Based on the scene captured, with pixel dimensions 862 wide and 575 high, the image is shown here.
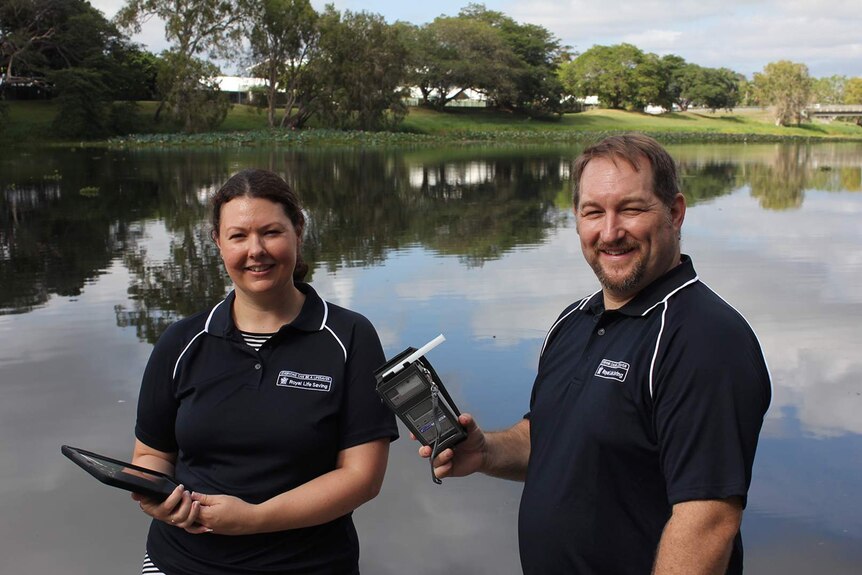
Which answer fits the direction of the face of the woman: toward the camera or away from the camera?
toward the camera

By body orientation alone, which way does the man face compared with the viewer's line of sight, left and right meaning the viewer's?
facing the viewer and to the left of the viewer

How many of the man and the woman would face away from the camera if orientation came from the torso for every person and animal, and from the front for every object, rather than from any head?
0

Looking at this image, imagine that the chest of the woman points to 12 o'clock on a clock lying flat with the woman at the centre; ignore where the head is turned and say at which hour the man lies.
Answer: The man is roughly at 10 o'clock from the woman.

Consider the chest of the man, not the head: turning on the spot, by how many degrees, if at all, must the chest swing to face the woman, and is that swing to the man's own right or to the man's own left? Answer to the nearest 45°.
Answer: approximately 45° to the man's own right

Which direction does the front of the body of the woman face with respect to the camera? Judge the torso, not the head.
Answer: toward the camera
